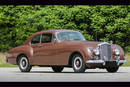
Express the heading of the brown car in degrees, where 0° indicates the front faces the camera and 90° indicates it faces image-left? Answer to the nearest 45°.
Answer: approximately 315°
